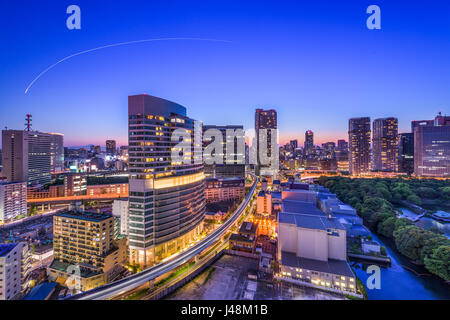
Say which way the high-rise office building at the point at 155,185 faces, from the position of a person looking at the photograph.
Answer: facing the viewer and to the right of the viewer

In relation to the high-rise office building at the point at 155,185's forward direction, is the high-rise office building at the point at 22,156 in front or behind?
behind

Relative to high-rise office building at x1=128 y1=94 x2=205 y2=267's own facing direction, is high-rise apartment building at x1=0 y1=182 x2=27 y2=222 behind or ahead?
behind

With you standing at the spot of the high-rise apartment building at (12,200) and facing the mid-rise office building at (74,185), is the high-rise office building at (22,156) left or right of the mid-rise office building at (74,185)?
left

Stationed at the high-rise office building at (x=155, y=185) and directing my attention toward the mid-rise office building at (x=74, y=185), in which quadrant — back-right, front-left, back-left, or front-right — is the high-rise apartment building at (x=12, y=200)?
front-left
